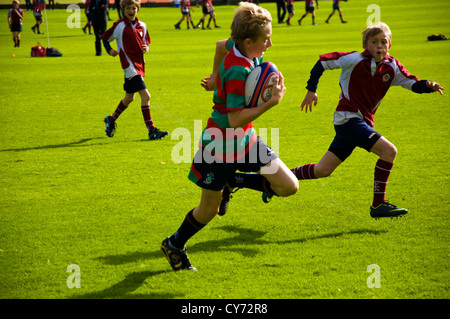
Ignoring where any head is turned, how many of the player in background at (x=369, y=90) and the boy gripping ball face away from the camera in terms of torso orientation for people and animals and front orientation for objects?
0

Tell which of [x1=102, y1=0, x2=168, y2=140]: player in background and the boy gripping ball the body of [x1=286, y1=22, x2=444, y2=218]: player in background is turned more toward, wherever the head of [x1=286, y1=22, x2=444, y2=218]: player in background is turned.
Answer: the boy gripping ball

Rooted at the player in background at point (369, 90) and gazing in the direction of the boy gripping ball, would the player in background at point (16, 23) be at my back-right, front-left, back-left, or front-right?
back-right

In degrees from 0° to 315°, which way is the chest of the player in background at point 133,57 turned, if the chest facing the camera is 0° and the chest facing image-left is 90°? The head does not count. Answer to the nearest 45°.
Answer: approximately 315°

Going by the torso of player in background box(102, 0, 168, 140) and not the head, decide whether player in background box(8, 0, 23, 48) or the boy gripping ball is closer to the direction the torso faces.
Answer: the boy gripping ball

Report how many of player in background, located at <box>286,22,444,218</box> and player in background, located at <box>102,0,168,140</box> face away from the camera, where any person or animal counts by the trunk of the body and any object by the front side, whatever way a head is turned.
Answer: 0
